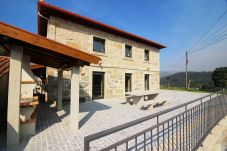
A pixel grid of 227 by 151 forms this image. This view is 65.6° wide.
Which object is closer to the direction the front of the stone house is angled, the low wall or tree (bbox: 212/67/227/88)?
the low wall

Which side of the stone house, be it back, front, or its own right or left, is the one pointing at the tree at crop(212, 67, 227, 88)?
left

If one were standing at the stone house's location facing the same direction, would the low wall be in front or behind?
in front

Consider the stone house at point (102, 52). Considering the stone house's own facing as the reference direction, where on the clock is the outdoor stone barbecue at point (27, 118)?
The outdoor stone barbecue is roughly at 2 o'clock from the stone house.

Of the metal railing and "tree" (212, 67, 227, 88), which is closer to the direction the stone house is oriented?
the metal railing

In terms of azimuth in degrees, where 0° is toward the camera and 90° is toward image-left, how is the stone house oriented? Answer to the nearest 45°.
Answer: approximately 315°
